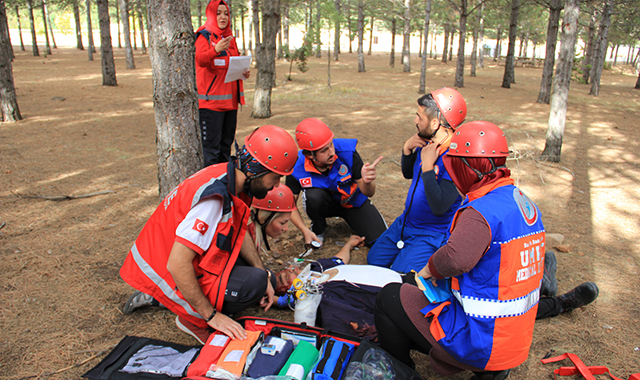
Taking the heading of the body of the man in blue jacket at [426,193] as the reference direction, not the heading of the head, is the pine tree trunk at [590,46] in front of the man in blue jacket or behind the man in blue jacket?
behind

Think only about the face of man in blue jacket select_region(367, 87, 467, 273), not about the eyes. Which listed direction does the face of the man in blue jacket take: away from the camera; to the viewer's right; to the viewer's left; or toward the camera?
to the viewer's left

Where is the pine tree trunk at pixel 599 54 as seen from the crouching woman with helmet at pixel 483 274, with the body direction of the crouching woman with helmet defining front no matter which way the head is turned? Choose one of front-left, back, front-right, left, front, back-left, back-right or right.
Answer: front-right

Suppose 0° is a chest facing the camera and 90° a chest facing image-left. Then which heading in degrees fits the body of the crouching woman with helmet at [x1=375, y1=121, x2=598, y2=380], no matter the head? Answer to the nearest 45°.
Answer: approximately 135°

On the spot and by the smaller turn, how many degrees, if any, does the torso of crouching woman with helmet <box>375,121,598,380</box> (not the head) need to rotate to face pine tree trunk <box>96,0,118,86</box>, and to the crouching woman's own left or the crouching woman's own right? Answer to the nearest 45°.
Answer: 0° — they already face it

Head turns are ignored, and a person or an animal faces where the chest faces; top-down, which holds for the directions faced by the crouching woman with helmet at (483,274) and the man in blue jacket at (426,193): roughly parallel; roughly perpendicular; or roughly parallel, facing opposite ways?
roughly perpendicular

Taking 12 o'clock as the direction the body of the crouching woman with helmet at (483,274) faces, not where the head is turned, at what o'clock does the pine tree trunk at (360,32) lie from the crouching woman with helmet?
The pine tree trunk is roughly at 1 o'clock from the crouching woman with helmet.

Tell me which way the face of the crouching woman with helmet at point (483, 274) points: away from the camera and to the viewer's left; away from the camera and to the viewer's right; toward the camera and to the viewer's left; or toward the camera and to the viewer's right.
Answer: away from the camera and to the viewer's left

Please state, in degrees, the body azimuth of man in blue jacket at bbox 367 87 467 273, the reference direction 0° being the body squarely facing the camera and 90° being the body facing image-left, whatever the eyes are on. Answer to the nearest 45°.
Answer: approximately 45°

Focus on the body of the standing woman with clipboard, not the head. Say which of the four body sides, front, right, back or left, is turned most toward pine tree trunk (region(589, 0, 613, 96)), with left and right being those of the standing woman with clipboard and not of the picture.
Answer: left

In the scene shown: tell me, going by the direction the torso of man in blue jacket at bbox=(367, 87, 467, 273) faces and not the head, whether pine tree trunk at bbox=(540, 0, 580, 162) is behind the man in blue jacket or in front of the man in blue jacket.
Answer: behind

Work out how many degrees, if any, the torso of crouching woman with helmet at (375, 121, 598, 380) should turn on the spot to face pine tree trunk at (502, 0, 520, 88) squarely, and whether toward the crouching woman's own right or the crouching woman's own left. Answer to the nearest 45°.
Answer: approximately 45° to the crouching woman's own right

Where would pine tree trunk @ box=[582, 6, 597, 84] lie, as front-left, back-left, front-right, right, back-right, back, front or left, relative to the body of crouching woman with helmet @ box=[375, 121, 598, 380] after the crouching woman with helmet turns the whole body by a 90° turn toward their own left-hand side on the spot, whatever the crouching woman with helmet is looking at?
back-right
